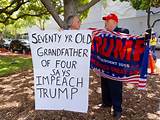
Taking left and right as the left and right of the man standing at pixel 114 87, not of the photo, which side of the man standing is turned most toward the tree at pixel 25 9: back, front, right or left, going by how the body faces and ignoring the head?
right

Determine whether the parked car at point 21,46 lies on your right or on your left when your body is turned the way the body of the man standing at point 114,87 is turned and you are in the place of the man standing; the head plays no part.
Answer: on your right

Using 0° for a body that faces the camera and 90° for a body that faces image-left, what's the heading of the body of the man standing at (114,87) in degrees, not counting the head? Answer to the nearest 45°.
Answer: approximately 45°
